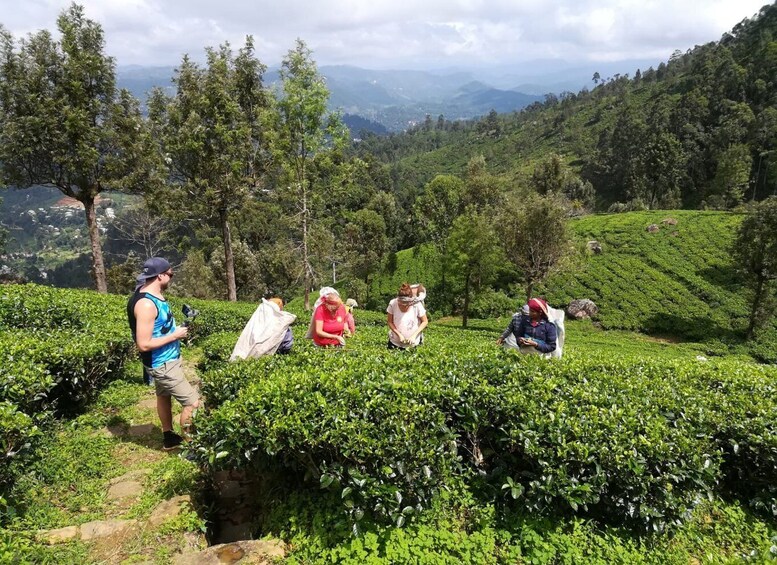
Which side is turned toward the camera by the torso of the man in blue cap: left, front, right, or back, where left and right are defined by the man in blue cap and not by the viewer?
right

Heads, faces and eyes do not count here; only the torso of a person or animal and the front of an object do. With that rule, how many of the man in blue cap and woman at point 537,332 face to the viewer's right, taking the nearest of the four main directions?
1

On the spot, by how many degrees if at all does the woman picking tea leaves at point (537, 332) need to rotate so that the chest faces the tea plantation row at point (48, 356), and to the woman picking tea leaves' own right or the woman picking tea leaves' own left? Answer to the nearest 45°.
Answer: approximately 45° to the woman picking tea leaves' own right

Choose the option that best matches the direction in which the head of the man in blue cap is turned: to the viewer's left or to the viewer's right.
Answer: to the viewer's right

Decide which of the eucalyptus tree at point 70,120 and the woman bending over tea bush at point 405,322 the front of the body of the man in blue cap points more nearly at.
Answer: the woman bending over tea bush
